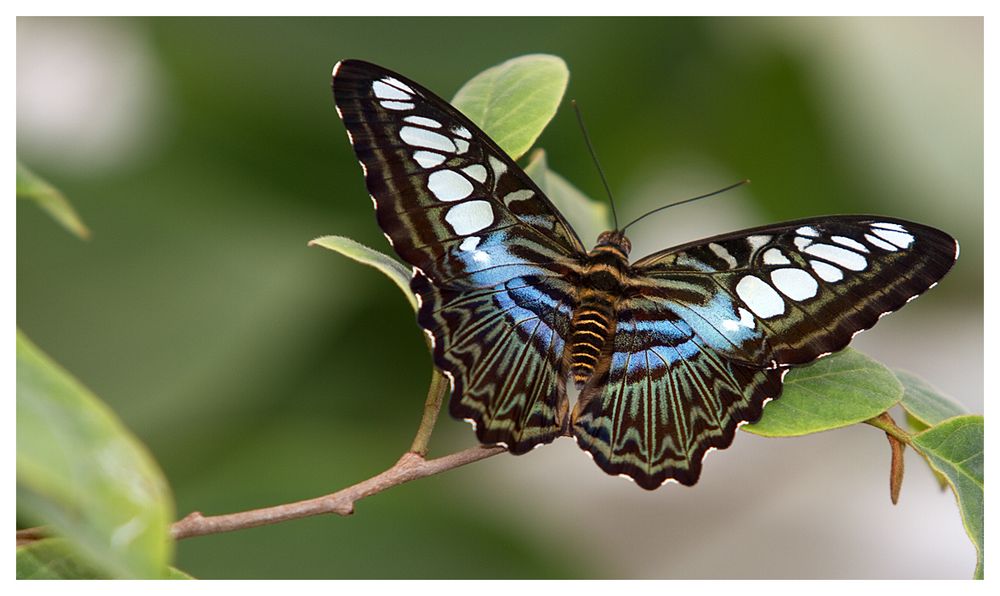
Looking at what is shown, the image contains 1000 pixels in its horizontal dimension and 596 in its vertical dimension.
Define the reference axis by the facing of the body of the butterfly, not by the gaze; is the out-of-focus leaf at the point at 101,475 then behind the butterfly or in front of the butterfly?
behind

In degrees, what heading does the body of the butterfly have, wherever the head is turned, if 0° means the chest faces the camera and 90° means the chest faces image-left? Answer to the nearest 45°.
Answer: approximately 180°
